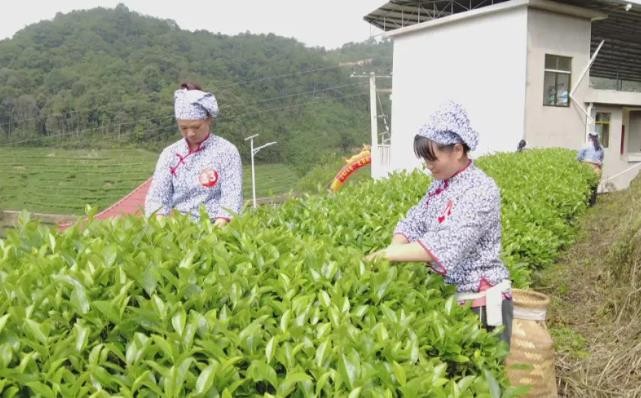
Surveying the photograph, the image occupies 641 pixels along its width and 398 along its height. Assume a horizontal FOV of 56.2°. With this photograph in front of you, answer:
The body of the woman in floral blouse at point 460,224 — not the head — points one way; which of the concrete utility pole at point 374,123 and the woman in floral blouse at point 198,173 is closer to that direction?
the woman in floral blouse

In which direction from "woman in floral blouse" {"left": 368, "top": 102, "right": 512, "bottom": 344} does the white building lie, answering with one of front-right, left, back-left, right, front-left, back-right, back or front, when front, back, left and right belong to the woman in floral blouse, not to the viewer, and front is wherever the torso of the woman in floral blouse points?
back-right

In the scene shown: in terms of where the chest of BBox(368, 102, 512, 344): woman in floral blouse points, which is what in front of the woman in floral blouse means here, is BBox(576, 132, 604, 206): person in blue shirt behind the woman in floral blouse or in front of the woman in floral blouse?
behind

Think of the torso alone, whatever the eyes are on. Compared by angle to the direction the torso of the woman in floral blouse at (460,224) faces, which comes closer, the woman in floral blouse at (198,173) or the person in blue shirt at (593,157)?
the woman in floral blouse

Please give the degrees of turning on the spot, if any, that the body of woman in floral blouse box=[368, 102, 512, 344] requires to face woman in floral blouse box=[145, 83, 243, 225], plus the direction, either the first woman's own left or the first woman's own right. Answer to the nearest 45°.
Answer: approximately 90° to the first woman's own right

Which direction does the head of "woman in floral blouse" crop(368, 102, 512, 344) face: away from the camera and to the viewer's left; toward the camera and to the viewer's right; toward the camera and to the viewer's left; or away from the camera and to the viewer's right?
toward the camera and to the viewer's left

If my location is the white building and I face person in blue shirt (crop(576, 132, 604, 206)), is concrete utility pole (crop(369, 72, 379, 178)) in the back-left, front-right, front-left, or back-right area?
back-right

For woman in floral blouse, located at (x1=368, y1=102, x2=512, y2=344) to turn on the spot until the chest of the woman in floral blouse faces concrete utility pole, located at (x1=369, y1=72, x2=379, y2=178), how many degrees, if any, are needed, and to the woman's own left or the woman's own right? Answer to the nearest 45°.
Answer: approximately 135° to the woman's own right

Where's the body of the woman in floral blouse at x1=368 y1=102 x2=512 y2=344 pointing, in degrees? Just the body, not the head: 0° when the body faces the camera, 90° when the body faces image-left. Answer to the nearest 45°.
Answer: approximately 45°
